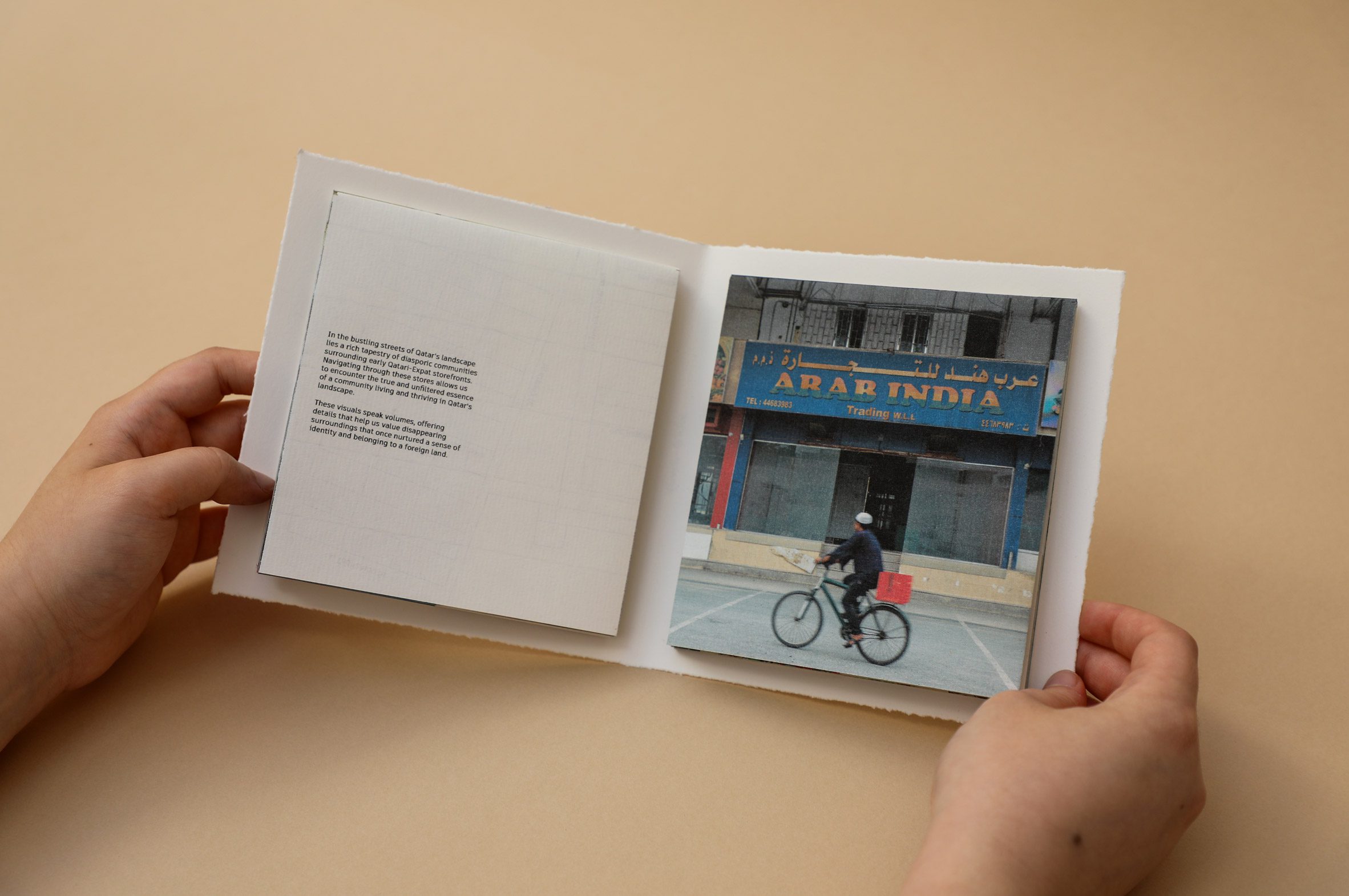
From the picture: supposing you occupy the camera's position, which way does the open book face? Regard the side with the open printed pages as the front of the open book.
facing the viewer
